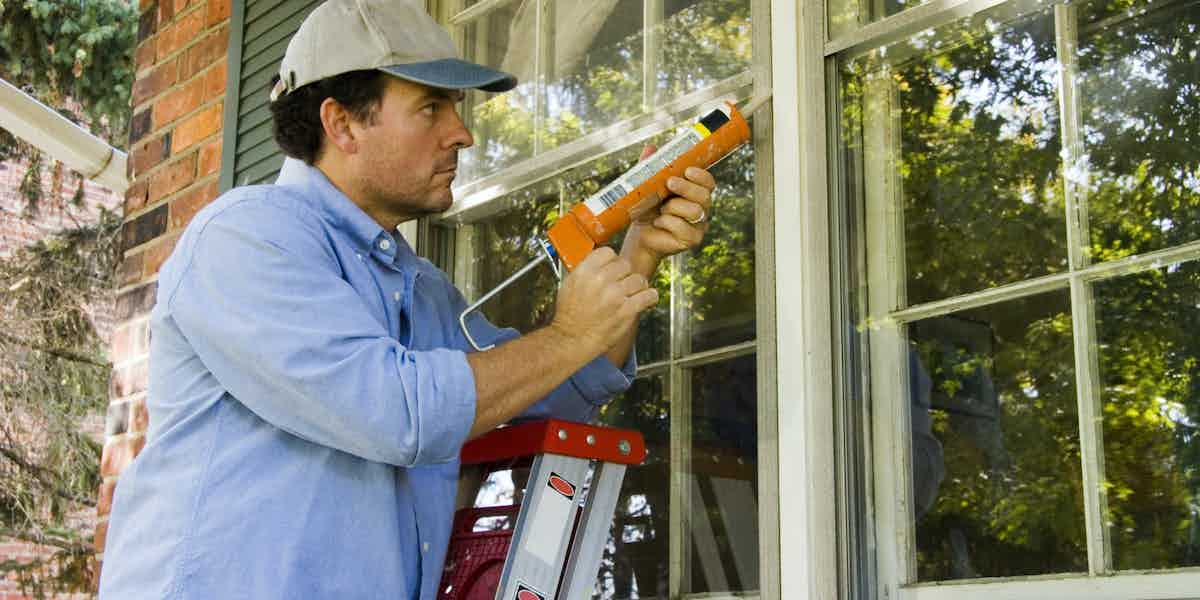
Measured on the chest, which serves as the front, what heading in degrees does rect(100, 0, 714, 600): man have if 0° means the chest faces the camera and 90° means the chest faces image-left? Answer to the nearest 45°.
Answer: approximately 270°

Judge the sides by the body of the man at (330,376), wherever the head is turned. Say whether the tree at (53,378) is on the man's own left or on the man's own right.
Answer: on the man's own left

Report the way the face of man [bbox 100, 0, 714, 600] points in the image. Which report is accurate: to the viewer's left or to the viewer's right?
to the viewer's right

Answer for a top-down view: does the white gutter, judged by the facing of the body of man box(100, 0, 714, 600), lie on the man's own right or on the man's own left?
on the man's own left

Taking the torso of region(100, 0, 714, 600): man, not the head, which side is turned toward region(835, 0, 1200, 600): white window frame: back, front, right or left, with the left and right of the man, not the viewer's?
front
